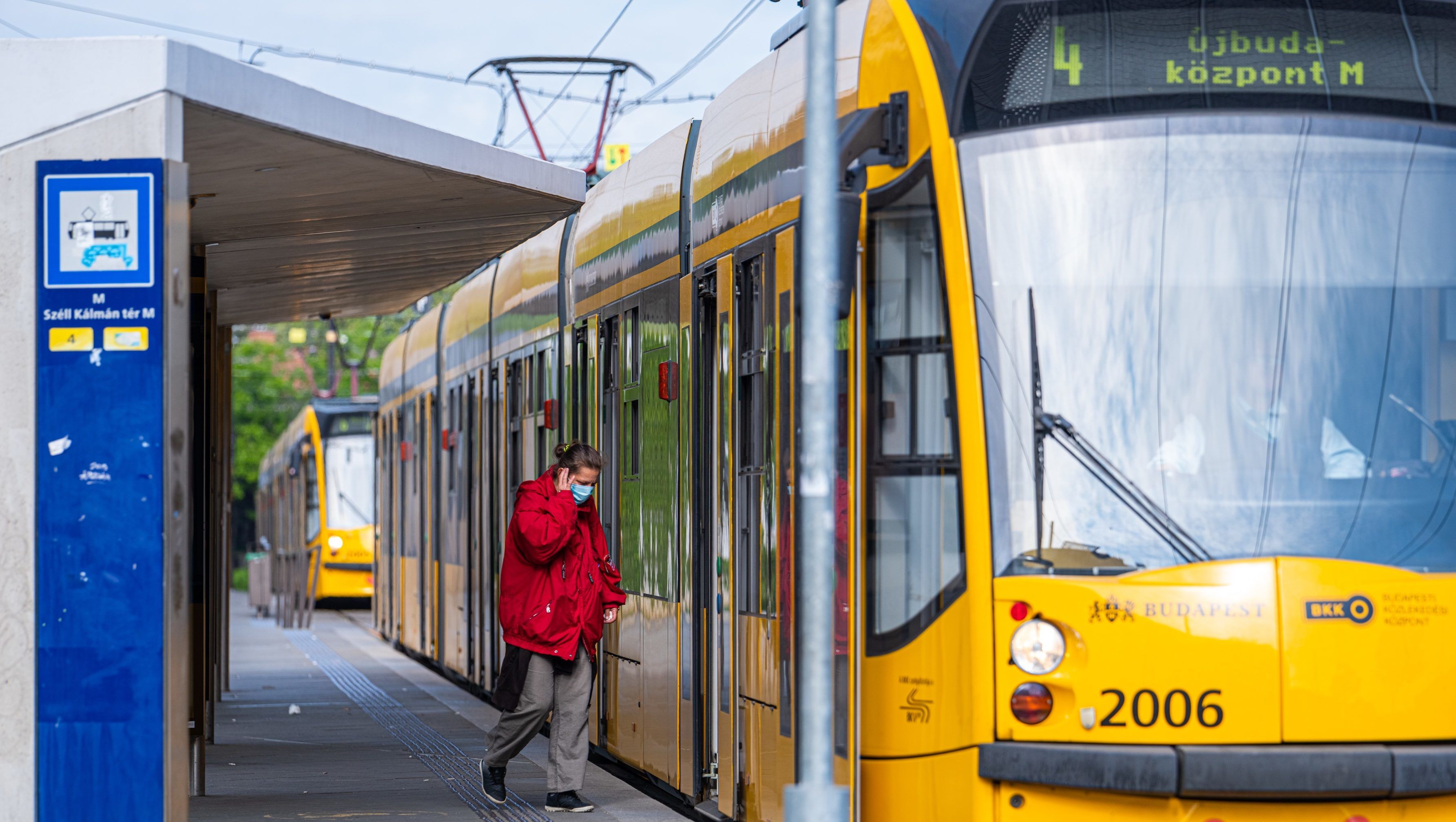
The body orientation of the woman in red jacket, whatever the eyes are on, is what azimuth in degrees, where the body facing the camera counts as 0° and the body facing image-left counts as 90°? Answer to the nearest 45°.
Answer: approximately 315°

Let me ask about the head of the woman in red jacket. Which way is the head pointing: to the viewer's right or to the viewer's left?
to the viewer's right

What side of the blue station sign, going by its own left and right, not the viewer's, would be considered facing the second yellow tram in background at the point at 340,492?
back

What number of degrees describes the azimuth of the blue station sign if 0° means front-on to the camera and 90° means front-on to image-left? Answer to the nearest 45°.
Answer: approximately 0°

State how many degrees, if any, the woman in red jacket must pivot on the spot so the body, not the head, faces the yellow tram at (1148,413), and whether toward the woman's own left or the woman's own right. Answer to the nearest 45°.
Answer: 0° — they already face it

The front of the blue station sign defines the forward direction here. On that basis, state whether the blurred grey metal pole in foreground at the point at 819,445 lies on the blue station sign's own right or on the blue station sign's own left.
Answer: on the blue station sign's own left

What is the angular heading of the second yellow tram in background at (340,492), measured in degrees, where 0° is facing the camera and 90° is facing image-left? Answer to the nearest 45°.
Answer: approximately 315°
